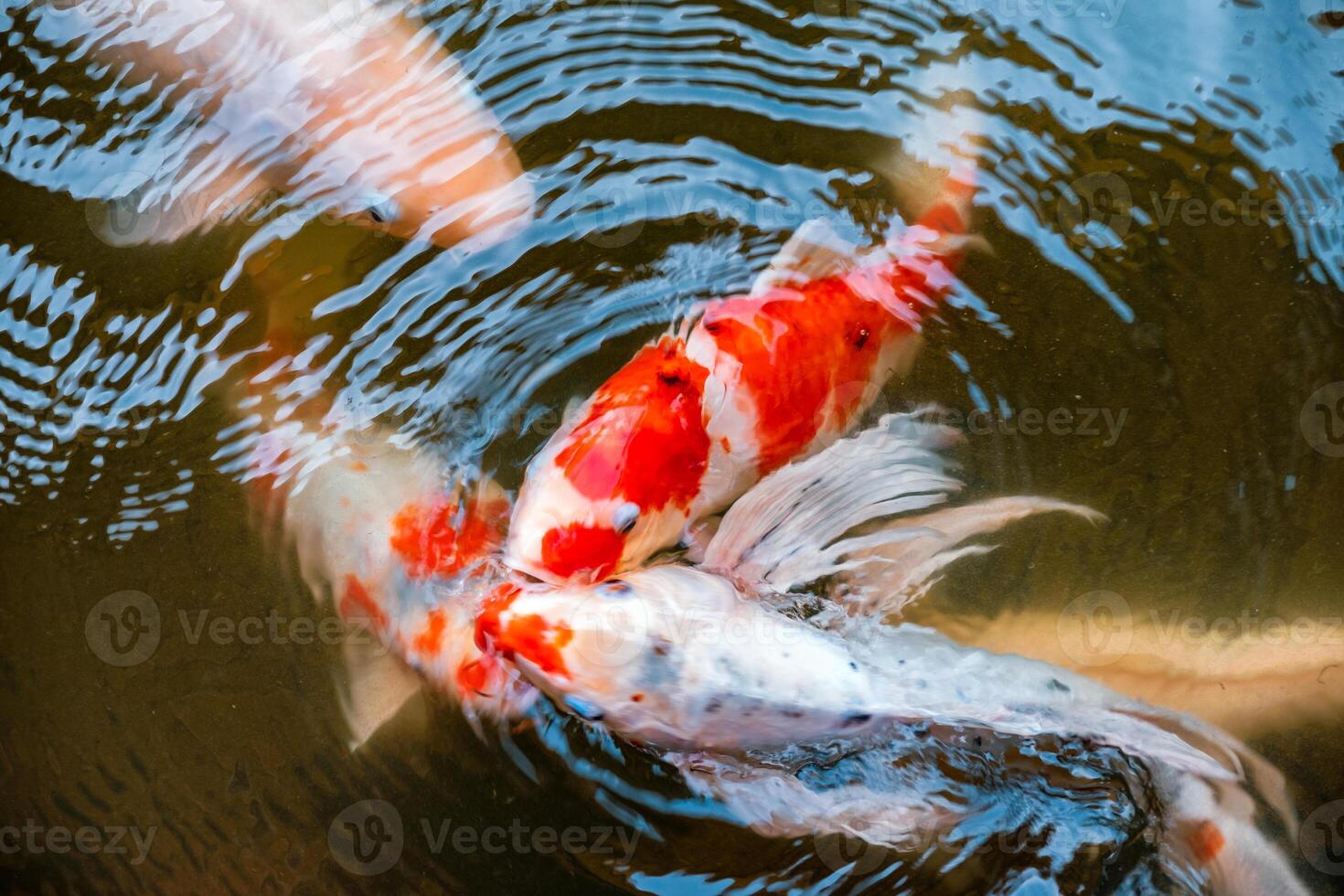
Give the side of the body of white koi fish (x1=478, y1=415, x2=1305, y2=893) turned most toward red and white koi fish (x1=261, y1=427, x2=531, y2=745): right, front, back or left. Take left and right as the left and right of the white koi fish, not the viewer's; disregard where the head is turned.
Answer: front

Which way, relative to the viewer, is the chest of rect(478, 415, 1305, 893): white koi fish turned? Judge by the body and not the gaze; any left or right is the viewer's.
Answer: facing to the left of the viewer

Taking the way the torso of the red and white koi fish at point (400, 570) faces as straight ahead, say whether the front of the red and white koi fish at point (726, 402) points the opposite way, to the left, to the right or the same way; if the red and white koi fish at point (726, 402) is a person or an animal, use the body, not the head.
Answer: to the right

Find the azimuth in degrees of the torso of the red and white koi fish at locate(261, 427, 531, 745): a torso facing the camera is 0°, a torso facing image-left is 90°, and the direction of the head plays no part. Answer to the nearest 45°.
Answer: approximately 315°

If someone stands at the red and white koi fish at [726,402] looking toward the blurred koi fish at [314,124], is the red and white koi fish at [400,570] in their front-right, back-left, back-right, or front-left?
front-left

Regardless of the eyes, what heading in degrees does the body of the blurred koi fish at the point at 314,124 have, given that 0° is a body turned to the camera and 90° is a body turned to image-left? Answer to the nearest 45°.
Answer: approximately 315°

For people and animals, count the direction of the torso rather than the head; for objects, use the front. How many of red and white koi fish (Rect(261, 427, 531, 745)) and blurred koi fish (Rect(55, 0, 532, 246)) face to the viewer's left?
0

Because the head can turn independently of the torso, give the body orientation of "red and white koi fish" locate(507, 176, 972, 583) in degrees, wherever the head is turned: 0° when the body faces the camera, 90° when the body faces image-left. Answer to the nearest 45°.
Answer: approximately 45°

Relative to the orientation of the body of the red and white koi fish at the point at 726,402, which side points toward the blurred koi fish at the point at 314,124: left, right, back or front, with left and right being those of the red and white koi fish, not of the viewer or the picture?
right

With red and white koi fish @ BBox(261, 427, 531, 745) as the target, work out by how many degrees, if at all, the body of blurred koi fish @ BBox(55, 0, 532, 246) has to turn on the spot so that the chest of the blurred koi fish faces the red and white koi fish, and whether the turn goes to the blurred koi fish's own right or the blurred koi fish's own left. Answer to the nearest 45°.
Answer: approximately 45° to the blurred koi fish's own right

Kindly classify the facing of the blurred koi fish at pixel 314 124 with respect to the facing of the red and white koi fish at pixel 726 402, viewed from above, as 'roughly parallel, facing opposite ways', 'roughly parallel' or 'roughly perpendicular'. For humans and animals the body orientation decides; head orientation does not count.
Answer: roughly perpendicular

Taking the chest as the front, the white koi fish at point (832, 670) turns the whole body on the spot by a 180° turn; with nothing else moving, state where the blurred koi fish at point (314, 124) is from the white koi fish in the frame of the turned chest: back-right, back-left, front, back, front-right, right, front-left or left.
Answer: back-left
